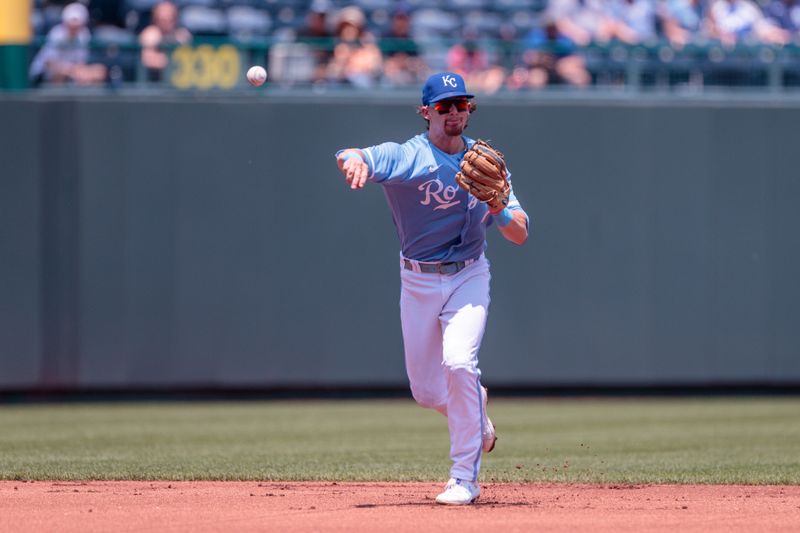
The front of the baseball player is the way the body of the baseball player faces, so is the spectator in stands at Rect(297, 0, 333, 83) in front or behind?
behind

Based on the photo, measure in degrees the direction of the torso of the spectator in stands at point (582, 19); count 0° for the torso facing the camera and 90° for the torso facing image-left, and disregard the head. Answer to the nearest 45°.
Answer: approximately 0°

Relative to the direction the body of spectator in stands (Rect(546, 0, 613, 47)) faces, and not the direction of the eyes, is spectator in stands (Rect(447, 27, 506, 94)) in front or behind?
in front

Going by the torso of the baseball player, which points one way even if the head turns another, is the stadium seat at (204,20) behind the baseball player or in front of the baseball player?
behind

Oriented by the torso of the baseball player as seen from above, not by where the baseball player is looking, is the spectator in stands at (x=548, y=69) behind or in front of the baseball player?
behind

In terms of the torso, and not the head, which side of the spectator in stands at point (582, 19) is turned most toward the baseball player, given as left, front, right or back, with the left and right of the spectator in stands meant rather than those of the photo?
front

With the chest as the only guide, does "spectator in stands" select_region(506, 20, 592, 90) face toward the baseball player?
yes

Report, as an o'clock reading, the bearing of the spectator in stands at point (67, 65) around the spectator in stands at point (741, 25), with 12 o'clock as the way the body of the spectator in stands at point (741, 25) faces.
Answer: the spectator in stands at point (67, 65) is roughly at 2 o'clock from the spectator in stands at point (741, 25).

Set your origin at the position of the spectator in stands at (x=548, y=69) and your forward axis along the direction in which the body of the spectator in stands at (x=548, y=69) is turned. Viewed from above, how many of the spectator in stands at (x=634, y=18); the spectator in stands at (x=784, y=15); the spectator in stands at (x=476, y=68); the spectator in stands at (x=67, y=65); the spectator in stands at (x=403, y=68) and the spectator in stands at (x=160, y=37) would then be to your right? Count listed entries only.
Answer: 4

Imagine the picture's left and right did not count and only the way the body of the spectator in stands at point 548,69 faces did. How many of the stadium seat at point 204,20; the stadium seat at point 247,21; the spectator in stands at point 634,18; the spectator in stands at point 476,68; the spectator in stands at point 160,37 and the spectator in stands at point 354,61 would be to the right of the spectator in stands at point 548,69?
5
